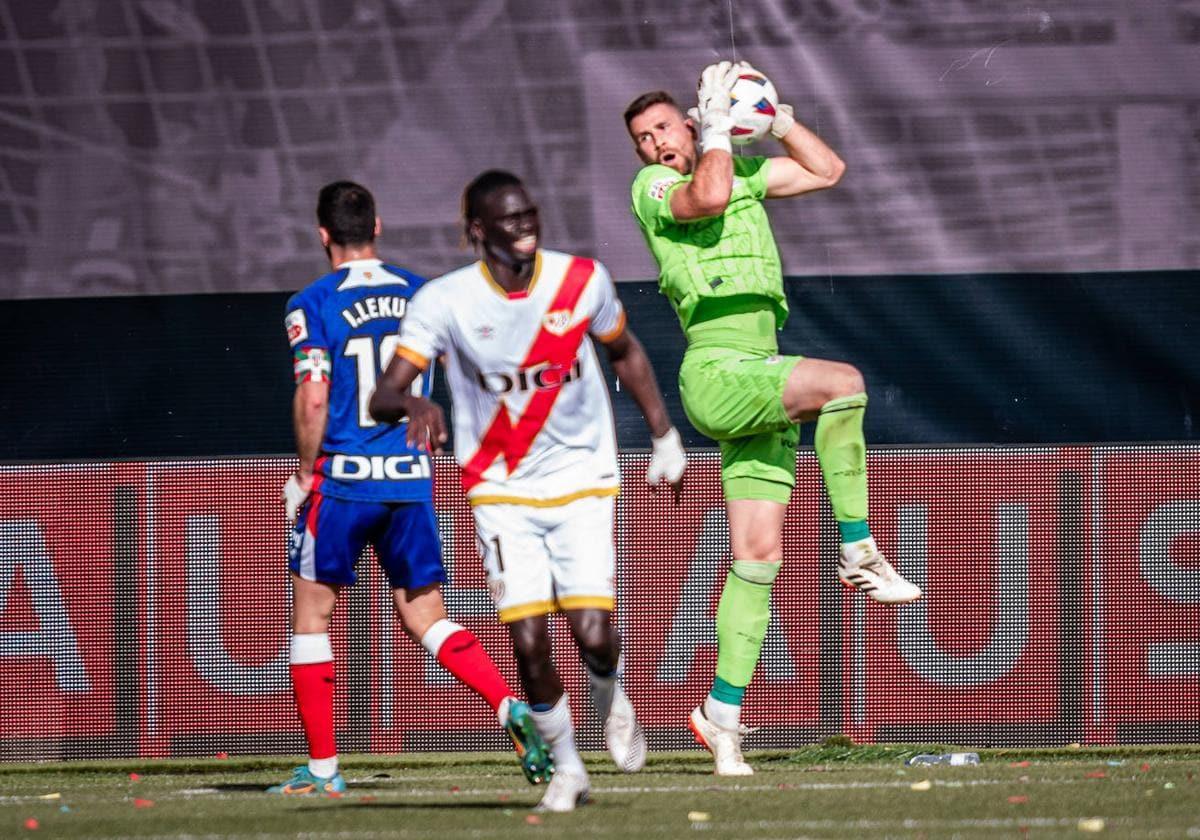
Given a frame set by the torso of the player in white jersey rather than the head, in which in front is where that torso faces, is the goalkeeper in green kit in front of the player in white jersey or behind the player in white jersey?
behind

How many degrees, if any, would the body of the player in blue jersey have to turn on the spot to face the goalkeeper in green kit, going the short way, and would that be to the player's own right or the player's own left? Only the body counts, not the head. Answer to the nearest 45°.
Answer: approximately 135° to the player's own right

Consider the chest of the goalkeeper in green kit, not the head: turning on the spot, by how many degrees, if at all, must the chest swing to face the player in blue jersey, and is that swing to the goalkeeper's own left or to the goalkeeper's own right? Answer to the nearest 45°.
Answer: approximately 135° to the goalkeeper's own right

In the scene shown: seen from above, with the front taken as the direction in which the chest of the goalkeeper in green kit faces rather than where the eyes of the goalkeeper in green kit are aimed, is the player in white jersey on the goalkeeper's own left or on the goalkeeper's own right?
on the goalkeeper's own right

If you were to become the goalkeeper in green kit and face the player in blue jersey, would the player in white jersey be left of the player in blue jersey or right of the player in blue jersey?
left

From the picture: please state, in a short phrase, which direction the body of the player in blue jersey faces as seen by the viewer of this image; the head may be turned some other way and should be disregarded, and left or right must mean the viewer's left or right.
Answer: facing away from the viewer and to the left of the viewer

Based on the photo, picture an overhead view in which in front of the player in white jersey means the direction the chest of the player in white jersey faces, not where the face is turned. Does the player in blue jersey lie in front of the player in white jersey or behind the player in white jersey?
behind

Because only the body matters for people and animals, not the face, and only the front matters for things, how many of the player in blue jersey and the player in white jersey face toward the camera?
1

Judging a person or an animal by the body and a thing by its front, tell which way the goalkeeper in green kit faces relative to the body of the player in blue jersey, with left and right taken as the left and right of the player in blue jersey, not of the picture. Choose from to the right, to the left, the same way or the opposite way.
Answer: the opposite way
